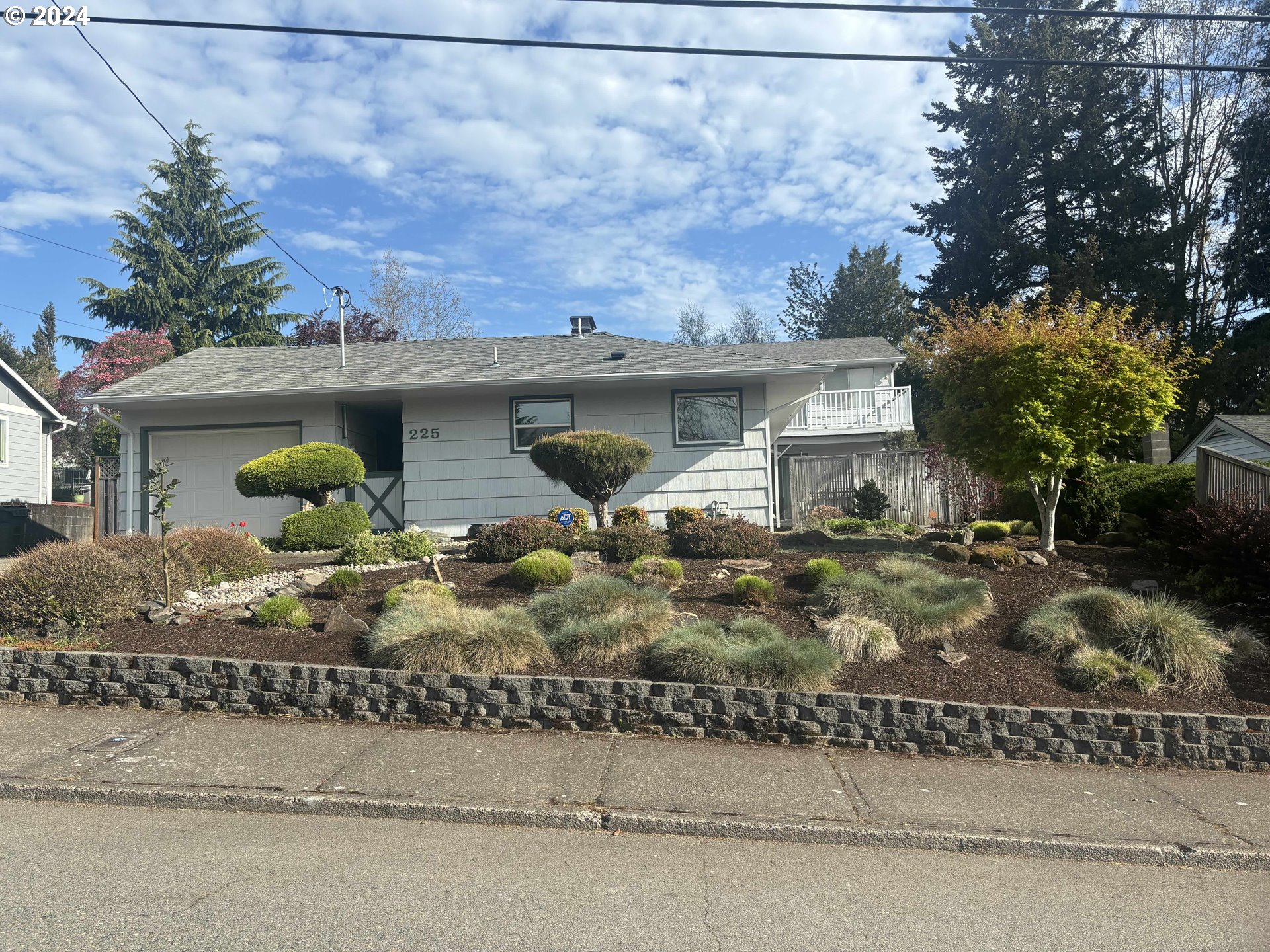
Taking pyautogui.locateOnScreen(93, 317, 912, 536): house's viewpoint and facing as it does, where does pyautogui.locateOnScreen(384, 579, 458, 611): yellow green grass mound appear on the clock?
The yellow green grass mound is roughly at 12 o'clock from the house.

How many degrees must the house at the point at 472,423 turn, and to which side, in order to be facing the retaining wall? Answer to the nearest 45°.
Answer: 0° — it already faces it

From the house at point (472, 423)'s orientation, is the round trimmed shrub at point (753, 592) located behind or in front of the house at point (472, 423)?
in front

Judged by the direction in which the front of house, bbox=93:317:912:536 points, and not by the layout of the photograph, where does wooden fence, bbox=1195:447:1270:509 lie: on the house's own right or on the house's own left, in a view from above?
on the house's own left

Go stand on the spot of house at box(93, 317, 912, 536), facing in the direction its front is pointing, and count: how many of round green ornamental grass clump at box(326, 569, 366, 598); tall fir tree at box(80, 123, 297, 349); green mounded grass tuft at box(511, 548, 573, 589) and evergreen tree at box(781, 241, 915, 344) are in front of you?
2

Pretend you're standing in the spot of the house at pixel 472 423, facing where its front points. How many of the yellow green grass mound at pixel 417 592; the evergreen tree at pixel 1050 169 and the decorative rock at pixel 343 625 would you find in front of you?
2

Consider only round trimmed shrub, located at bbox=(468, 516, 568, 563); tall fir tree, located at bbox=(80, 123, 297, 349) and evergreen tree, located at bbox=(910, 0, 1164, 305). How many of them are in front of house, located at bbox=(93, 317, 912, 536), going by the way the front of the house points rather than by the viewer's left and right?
1

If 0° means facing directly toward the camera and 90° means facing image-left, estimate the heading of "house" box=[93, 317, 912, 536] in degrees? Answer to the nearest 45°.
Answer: approximately 0°

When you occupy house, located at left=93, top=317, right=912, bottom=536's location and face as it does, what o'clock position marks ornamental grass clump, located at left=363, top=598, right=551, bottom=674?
The ornamental grass clump is roughly at 12 o'clock from the house.

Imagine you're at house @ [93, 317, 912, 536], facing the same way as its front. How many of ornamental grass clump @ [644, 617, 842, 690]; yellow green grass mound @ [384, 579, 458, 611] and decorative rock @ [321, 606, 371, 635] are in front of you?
3

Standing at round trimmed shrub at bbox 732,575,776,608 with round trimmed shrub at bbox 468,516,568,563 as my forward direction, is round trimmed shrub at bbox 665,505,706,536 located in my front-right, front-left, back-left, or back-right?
front-right

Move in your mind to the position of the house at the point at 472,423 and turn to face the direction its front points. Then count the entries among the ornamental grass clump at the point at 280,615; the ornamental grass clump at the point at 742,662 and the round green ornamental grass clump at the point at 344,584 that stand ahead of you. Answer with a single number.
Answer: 3

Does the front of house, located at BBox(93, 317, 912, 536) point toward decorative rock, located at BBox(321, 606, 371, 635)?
yes

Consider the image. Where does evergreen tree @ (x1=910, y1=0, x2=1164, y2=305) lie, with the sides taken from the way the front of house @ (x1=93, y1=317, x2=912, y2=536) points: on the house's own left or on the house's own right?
on the house's own left

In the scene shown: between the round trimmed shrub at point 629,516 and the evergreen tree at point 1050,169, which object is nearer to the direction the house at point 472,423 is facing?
the round trimmed shrub

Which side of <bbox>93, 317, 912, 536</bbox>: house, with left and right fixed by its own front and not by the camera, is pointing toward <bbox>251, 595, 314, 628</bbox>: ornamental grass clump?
front

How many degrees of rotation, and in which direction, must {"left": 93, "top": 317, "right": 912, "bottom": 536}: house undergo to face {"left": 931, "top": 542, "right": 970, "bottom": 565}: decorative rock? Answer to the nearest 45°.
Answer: approximately 45° to its left

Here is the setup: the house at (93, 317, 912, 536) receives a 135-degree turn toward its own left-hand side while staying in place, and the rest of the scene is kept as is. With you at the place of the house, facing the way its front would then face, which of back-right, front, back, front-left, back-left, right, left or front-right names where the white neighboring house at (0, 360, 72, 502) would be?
left

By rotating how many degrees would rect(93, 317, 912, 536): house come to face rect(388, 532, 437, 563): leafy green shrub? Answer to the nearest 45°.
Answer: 0° — it already faces it

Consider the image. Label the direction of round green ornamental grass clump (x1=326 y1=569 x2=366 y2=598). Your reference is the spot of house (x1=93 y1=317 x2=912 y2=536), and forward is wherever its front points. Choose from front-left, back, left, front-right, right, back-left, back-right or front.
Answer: front

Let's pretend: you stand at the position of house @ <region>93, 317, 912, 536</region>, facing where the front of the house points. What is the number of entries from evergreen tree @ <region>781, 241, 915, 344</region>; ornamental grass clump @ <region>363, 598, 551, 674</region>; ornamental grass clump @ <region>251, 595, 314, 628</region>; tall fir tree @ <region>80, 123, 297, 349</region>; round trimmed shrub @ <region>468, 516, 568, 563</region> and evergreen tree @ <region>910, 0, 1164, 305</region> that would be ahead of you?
3
